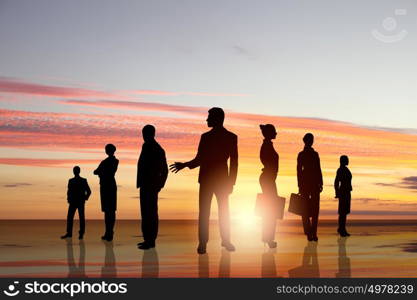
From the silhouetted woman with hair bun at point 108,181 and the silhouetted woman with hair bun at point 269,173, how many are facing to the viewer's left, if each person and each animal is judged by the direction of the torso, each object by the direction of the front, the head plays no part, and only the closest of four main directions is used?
1

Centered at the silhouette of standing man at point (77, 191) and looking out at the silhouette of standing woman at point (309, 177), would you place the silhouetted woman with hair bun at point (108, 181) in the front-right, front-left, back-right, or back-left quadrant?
front-right

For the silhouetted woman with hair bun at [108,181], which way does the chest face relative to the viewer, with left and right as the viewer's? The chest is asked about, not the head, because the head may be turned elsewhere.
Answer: facing to the left of the viewer

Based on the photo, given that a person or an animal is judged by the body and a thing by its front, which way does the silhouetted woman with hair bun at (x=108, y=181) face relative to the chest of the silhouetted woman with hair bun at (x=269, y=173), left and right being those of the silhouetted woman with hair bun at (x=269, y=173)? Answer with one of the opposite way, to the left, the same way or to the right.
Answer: the opposite way
